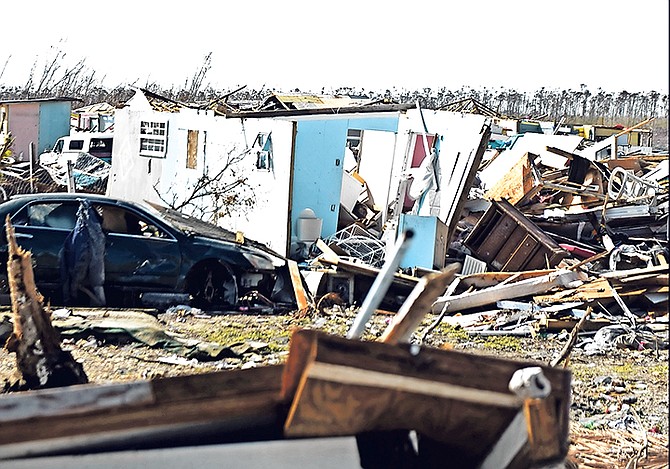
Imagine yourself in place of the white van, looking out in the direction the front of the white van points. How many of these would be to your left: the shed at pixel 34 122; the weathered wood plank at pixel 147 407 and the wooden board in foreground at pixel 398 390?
2

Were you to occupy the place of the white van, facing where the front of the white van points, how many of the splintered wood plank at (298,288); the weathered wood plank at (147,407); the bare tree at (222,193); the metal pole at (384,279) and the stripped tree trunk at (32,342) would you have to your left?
5

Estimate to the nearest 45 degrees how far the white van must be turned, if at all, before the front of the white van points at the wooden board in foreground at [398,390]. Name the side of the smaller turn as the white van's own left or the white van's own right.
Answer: approximately 90° to the white van's own left

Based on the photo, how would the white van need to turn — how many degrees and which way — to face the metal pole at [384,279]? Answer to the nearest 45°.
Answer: approximately 90° to its left

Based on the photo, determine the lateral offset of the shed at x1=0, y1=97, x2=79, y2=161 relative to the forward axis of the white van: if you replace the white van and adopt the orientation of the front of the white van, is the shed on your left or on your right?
on your right

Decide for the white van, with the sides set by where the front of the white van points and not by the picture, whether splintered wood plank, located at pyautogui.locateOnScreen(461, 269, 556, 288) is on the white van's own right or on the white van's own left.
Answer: on the white van's own left

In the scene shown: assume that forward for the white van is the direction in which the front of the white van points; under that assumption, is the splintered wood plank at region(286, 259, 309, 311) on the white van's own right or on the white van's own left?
on the white van's own left

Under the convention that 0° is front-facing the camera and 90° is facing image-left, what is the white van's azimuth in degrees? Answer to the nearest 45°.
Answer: approximately 90°
